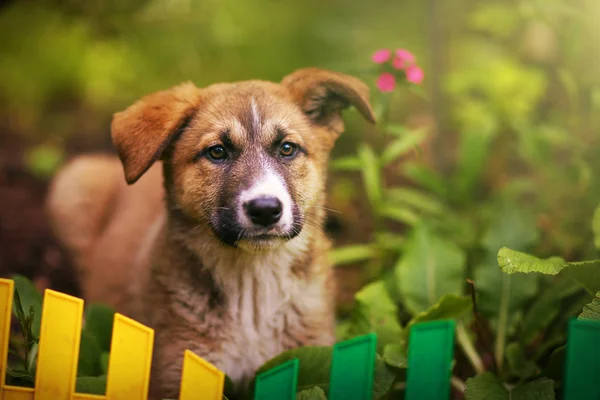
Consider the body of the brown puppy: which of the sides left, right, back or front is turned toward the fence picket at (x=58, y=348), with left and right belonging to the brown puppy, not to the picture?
right

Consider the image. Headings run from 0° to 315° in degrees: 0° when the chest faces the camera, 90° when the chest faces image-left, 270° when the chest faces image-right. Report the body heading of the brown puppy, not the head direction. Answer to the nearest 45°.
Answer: approximately 315°

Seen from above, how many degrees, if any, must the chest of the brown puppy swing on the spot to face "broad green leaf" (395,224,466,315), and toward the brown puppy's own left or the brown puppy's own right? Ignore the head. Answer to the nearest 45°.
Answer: approximately 90° to the brown puppy's own left
